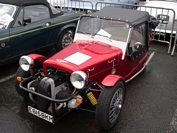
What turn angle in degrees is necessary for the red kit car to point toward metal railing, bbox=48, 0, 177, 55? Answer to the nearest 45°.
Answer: approximately 180°

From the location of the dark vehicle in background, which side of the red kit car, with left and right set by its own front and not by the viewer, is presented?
right

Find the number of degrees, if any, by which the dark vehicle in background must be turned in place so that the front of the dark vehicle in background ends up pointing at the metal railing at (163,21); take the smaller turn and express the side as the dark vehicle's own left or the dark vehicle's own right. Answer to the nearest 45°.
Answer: approximately 135° to the dark vehicle's own left

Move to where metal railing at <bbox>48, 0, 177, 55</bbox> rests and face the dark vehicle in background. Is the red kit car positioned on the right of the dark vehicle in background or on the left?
left

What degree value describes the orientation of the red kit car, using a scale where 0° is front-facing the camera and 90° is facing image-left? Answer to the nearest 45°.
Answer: approximately 45°

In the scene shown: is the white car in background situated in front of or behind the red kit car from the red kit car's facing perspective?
behind
